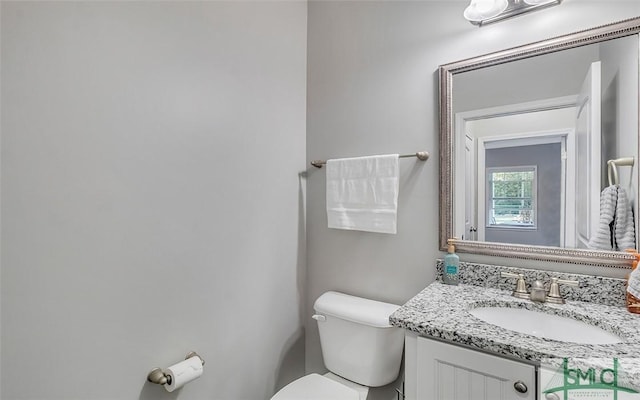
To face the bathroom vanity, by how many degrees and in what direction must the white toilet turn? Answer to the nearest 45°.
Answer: approximately 90° to its left

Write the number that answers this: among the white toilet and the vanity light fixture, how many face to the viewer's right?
0

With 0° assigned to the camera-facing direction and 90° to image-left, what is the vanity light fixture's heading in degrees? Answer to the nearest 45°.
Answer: approximately 45°

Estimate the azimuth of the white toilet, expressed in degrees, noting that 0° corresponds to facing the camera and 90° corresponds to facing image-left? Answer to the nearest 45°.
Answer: approximately 45°

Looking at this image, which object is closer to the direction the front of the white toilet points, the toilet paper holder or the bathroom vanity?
the toilet paper holder
